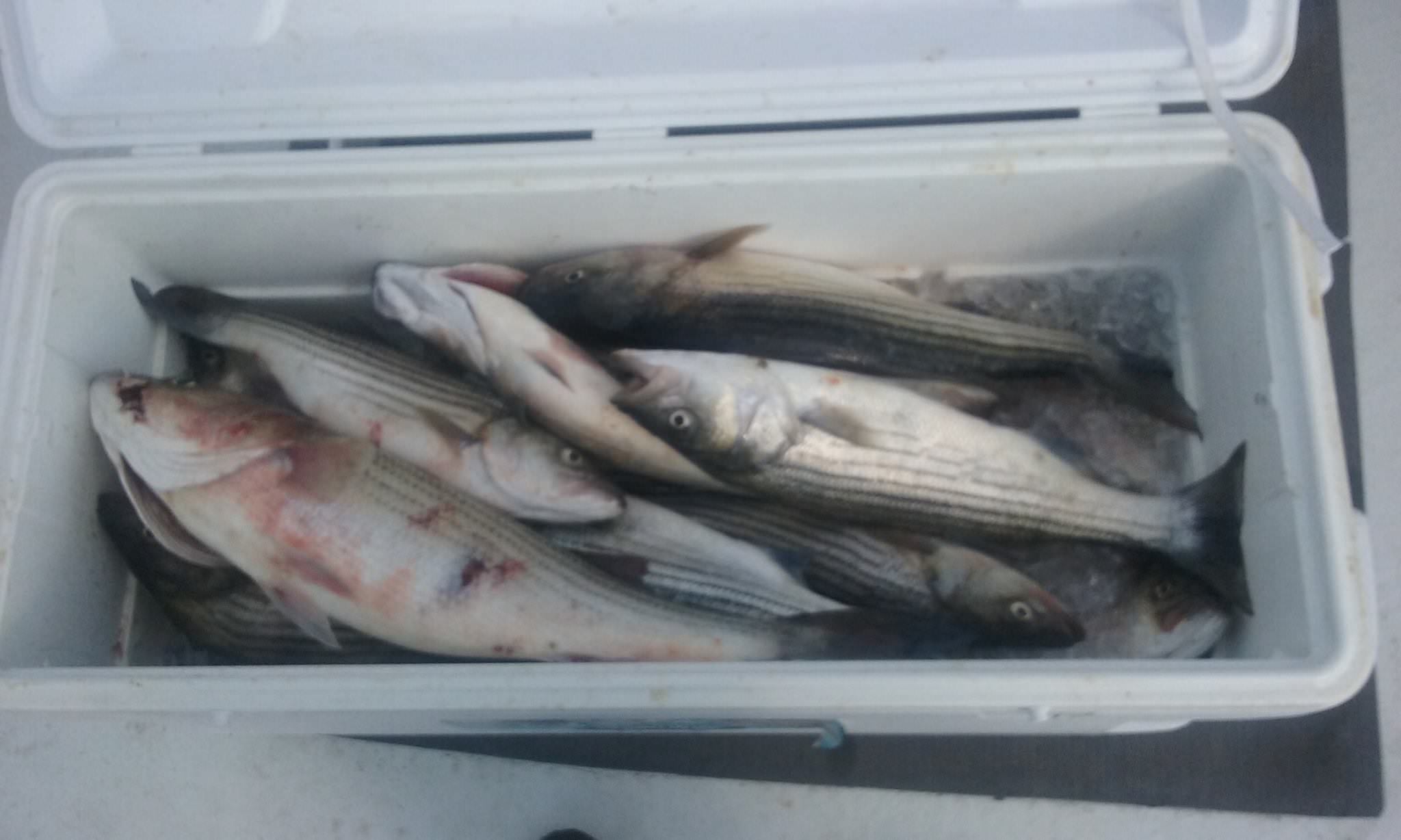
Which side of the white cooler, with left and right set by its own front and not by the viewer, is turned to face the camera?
front
